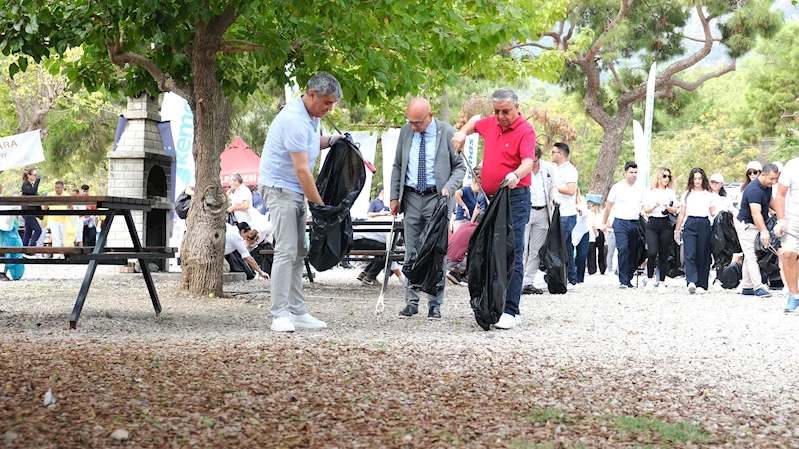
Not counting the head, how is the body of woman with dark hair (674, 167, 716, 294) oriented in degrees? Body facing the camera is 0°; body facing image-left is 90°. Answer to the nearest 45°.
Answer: approximately 0°

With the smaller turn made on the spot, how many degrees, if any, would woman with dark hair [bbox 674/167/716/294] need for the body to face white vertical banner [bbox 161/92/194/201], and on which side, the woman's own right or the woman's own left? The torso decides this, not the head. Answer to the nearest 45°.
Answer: approximately 90° to the woman's own right

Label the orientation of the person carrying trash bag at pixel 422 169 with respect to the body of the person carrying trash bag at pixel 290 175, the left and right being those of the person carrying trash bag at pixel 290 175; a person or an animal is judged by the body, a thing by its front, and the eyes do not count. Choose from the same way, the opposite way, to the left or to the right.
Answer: to the right

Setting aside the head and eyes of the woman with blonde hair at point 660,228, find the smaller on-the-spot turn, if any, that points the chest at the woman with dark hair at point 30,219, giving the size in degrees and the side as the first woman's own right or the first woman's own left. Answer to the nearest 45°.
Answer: approximately 90° to the first woman's own right

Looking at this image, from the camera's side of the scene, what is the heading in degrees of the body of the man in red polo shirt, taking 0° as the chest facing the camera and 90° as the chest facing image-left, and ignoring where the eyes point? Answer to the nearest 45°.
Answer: approximately 45°

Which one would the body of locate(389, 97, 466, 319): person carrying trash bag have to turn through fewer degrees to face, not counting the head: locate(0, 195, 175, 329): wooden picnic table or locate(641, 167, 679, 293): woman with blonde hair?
the wooden picnic table

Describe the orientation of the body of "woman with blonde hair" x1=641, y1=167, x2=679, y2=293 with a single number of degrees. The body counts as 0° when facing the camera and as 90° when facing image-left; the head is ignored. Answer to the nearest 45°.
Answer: approximately 0°

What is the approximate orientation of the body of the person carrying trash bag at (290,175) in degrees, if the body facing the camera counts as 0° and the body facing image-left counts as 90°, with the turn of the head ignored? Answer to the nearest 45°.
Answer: approximately 270°
